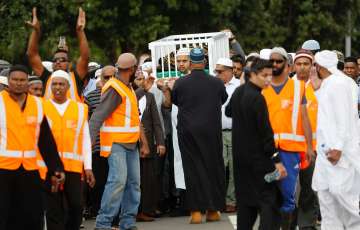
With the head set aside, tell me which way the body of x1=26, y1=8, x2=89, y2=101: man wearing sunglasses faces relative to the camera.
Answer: toward the camera

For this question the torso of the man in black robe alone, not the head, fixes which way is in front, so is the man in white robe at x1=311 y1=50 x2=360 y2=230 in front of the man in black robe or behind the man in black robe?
in front

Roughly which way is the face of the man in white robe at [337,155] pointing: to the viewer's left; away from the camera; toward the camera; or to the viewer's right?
to the viewer's left

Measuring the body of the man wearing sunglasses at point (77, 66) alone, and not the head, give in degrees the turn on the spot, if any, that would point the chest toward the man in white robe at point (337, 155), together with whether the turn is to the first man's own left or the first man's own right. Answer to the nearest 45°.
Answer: approximately 45° to the first man's own left

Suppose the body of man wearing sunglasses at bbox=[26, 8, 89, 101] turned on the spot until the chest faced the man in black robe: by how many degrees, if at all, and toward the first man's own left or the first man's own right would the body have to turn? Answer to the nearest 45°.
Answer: approximately 45° to the first man's own left

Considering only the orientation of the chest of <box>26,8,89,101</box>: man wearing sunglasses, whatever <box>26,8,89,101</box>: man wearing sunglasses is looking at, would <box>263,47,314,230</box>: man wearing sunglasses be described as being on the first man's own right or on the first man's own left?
on the first man's own left

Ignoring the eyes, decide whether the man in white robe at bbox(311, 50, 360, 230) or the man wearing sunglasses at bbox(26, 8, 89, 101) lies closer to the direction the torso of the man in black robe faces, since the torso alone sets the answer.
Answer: the man in white robe
